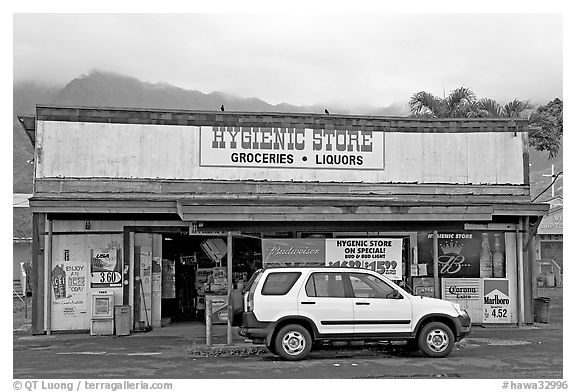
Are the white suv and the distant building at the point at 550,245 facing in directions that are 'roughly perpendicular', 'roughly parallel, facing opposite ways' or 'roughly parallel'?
roughly perpendicular

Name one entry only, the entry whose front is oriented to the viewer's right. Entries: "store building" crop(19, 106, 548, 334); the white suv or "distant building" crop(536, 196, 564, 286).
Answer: the white suv

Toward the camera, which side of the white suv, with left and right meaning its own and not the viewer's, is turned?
right

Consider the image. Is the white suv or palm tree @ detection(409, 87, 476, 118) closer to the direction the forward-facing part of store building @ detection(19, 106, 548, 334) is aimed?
the white suv

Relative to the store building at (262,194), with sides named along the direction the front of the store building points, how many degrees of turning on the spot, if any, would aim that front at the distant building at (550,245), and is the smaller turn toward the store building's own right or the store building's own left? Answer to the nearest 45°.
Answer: approximately 135° to the store building's own left

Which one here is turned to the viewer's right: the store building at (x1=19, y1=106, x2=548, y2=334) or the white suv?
the white suv

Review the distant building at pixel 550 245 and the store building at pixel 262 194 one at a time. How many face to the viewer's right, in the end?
0

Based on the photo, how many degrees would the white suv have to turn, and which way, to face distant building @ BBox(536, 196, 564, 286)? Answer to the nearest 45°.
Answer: approximately 90° to its left

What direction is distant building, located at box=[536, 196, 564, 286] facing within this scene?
toward the camera

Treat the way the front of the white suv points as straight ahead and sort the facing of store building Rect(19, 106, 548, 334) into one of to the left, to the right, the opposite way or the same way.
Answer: to the right

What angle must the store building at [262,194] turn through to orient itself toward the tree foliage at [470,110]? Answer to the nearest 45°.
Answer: approximately 135° to its left

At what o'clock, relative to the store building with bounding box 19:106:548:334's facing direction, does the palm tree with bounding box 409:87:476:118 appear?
The palm tree is roughly at 7 o'clock from the store building.

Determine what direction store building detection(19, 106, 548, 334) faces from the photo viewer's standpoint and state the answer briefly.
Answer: facing the viewer
